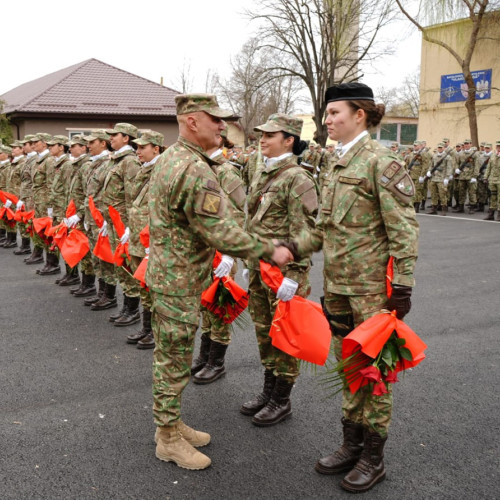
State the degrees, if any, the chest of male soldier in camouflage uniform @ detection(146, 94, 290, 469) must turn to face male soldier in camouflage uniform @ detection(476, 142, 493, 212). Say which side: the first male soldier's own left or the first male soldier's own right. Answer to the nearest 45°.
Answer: approximately 45° to the first male soldier's own left

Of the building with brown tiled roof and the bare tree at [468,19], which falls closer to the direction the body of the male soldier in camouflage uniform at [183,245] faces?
the bare tree

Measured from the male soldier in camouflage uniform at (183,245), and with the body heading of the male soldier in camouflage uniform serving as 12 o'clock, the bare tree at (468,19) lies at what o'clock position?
The bare tree is roughly at 10 o'clock from the male soldier in camouflage uniform.

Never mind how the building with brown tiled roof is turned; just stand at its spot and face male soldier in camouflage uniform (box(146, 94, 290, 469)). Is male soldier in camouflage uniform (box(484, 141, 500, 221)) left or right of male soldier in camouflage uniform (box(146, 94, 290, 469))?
left

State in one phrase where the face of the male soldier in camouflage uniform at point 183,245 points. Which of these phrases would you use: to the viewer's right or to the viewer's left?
to the viewer's right

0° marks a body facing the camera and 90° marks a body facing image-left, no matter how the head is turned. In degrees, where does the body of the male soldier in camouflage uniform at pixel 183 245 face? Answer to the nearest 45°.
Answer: approximately 270°

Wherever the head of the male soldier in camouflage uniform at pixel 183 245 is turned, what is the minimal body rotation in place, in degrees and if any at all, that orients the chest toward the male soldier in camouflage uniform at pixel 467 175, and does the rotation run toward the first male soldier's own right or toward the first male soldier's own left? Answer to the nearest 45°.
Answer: approximately 45° to the first male soldier's own left

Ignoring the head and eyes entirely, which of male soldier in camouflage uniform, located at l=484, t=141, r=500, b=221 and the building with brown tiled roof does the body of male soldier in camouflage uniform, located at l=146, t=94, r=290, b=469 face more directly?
the male soldier in camouflage uniform

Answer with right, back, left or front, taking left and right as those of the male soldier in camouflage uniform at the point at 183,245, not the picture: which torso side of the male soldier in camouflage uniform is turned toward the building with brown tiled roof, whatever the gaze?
left

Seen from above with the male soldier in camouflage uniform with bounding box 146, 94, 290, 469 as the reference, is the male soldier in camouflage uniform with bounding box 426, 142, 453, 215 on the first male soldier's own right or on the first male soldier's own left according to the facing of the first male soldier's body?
on the first male soldier's own left

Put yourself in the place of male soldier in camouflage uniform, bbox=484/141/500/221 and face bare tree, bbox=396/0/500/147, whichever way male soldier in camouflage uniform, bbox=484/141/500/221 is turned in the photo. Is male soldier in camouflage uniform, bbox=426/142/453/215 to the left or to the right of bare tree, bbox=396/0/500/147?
left

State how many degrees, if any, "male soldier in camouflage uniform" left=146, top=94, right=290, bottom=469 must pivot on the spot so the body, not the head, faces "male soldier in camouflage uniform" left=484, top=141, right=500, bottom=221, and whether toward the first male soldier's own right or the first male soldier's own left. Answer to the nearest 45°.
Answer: approximately 45° to the first male soldier's own left
